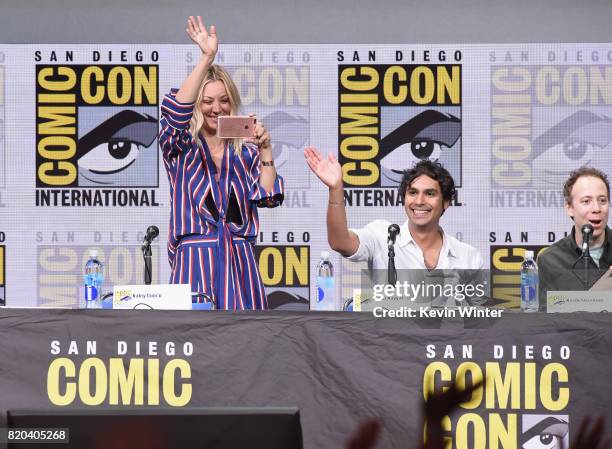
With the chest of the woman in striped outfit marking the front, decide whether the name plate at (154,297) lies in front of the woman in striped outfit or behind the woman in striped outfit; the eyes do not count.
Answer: in front

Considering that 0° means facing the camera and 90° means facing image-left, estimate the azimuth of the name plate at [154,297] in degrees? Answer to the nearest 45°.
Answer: approximately 0°

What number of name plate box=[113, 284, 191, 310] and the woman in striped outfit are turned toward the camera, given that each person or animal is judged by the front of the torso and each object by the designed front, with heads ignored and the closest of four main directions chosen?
2

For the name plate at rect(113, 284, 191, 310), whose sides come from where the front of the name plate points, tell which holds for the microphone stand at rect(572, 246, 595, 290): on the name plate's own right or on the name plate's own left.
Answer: on the name plate's own left

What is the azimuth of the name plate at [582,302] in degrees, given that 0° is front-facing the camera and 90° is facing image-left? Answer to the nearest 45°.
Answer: approximately 0°

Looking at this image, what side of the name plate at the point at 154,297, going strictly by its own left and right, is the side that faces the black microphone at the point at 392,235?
left
